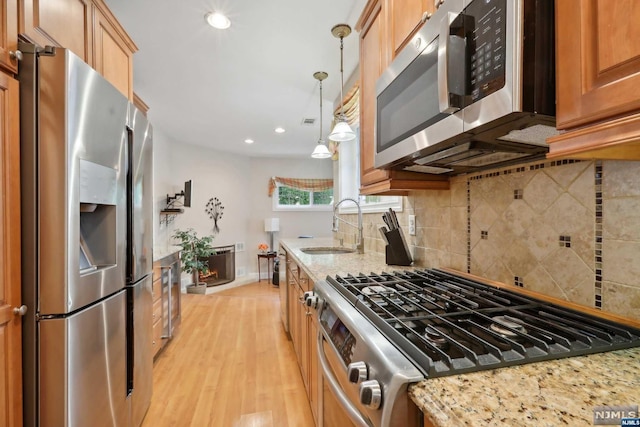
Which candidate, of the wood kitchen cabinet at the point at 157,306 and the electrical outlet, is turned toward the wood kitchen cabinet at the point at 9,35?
the electrical outlet

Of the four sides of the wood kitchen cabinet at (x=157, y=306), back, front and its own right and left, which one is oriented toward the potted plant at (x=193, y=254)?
left

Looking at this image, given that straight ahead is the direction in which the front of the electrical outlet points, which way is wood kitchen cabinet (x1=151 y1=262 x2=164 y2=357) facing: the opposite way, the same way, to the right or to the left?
the opposite way

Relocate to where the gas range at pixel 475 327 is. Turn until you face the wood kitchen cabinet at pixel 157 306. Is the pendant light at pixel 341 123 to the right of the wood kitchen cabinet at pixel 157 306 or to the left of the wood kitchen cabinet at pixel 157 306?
right

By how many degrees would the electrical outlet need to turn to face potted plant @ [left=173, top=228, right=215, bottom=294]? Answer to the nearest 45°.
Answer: approximately 90° to its right

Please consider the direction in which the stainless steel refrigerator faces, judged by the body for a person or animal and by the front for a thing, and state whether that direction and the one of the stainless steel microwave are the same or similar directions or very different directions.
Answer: very different directions

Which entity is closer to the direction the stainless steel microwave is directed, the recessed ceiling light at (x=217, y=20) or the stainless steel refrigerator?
the stainless steel refrigerator

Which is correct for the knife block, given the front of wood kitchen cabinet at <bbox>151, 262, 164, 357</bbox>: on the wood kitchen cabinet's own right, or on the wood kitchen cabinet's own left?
on the wood kitchen cabinet's own right

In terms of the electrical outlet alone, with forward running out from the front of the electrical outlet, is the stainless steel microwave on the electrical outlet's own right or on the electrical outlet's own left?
on the electrical outlet's own left

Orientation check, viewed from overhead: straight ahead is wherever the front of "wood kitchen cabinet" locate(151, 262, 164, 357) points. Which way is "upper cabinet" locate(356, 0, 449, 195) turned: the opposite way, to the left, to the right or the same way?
the opposite way

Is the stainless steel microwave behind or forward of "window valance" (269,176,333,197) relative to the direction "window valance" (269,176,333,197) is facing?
forward

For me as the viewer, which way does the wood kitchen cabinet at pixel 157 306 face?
facing to the right of the viewer

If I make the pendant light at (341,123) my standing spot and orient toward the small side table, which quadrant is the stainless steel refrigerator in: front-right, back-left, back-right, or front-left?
back-left

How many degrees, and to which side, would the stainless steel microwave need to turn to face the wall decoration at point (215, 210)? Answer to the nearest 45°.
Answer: approximately 90° to its right

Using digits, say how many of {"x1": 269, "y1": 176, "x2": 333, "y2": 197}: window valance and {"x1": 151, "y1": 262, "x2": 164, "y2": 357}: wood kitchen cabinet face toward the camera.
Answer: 1

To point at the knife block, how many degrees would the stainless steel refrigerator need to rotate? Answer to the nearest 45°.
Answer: approximately 45° to its left
